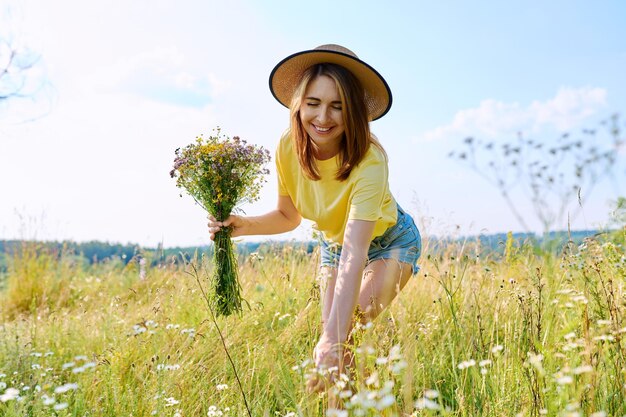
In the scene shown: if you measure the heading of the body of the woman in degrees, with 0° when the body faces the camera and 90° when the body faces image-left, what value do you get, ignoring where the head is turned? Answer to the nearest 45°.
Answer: approximately 45°
